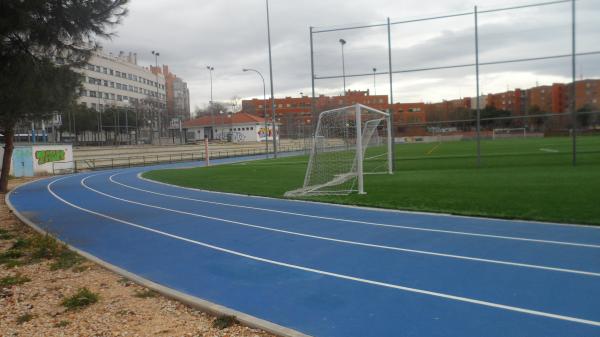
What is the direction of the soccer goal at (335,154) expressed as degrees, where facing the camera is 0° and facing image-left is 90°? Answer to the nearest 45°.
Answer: approximately 270°

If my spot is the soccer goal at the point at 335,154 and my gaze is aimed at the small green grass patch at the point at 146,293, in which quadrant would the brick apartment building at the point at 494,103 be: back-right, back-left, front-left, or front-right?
back-left

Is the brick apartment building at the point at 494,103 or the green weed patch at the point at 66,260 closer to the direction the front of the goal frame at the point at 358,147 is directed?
the brick apartment building

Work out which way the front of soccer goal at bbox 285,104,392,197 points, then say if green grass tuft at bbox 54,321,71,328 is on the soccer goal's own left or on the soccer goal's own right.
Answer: on the soccer goal's own right

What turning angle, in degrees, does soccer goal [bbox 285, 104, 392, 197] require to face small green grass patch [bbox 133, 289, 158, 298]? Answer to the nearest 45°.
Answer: approximately 90° to its right

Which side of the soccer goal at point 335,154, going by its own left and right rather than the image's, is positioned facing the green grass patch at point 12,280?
right

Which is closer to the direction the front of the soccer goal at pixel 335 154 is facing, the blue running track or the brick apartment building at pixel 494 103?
the brick apartment building

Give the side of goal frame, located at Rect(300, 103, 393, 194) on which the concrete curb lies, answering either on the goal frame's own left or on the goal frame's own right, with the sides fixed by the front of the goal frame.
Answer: on the goal frame's own right

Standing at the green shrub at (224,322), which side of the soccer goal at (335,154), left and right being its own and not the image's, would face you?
right
